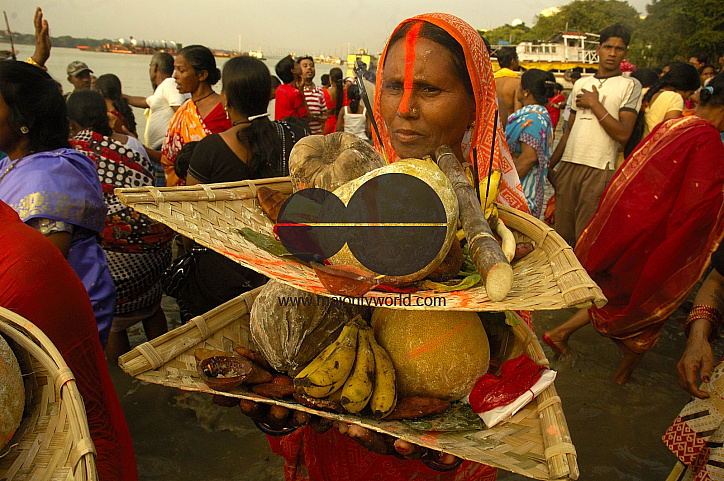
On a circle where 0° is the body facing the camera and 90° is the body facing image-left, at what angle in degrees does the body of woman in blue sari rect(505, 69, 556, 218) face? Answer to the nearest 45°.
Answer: approximately 90°

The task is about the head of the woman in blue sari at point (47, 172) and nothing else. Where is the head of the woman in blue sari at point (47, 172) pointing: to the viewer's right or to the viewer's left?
to the viewer's left

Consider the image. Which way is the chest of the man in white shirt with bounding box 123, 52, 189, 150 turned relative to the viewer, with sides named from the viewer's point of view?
facing away from the viewer and to the left of the viewer

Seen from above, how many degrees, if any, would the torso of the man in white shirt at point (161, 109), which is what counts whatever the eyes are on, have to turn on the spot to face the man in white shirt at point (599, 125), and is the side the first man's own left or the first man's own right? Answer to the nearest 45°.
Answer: approximately 180°

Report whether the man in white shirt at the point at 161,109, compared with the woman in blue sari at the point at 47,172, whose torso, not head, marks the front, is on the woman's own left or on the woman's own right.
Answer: on the woman's own right
